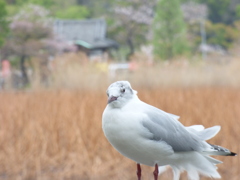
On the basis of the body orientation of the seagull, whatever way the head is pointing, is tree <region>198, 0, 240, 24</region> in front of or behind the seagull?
behind

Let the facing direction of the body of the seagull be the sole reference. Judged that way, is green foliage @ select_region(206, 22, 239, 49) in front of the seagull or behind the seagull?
behind

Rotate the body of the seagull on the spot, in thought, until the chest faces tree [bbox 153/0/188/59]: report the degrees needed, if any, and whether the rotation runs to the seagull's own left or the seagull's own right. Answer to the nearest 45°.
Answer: approximately 135° to the seagull's own right

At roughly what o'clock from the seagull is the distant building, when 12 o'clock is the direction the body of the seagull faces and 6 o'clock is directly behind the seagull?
The distant building is roughly at 4 o'clock from the seagull.

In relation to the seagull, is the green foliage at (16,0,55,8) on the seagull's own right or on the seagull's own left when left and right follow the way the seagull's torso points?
on the seagull's own right

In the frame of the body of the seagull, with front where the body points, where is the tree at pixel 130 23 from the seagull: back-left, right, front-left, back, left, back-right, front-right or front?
back-right

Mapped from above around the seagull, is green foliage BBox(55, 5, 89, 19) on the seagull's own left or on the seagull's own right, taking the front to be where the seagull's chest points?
on the seagull's own right
